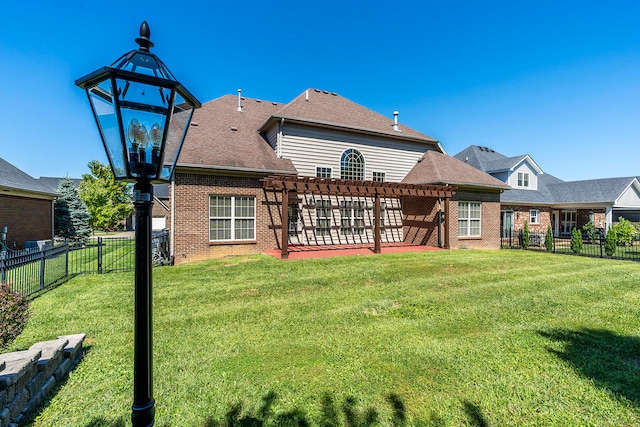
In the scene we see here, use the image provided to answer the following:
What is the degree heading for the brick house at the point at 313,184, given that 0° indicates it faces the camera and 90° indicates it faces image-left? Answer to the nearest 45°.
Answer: approximately 180°

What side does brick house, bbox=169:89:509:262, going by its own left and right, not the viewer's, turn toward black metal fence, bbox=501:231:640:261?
right

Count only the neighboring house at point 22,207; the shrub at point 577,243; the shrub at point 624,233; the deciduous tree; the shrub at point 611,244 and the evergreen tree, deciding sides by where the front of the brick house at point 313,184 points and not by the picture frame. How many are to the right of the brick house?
3

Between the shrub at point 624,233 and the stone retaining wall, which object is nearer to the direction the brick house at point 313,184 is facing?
the shrub

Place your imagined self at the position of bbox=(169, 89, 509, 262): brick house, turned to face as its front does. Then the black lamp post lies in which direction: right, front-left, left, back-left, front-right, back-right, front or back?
back

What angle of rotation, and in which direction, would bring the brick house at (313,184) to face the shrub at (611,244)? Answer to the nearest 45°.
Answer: approximately 90° to its right

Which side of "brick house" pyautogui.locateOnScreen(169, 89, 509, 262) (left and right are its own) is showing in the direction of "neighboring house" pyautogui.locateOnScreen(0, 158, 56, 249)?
left

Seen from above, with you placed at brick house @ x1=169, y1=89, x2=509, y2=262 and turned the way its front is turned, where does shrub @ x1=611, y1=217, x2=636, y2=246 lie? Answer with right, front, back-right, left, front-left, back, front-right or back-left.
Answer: right

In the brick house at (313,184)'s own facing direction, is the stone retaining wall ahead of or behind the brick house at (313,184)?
behind

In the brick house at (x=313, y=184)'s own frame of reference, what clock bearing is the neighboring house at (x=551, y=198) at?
The neighboring house is roughly at 2 o'clock from the brick house.

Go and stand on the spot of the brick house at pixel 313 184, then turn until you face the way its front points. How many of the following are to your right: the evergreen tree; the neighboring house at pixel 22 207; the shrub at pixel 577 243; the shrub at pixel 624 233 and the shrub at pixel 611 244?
3

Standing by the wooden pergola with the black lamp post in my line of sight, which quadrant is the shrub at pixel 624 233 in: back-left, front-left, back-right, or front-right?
back-left

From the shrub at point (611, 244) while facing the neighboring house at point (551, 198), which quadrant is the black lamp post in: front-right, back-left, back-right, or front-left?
back-left

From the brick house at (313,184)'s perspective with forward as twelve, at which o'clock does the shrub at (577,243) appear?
The shrub is roughly at 3 o'clock from the brick house.
